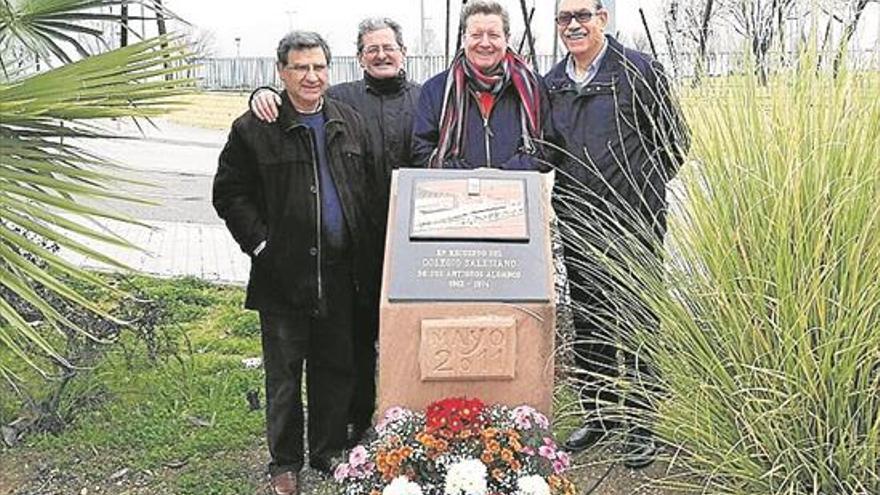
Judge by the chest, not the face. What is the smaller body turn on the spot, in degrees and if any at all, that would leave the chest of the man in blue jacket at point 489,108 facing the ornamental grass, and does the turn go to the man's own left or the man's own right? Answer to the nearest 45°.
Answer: approximately 45° to the man's own left

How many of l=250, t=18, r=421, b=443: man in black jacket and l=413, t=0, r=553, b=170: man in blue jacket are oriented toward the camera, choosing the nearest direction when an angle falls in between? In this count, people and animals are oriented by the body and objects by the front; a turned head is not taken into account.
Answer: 2

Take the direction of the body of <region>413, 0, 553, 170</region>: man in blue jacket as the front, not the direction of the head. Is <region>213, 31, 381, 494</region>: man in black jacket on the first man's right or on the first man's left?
on the first man's right

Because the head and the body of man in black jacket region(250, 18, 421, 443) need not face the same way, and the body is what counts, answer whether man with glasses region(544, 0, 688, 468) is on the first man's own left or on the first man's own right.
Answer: on the first man's own left

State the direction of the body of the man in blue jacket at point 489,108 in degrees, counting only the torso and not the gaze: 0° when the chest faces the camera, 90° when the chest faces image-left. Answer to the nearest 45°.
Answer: approximately 0°

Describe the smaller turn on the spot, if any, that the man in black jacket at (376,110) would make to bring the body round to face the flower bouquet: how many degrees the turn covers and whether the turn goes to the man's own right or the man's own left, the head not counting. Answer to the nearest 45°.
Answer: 0° — they already face it
